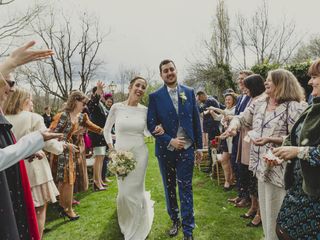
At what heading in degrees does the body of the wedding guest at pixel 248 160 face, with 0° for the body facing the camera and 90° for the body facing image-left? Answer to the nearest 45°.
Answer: approximately 90°

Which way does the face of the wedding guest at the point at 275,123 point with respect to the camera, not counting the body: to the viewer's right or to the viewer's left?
to the viewer's left

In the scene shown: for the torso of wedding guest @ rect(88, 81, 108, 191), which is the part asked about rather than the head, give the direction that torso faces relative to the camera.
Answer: to the viewer's right

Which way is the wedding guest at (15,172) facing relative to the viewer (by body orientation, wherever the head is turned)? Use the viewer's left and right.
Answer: facing to the right of the viewer

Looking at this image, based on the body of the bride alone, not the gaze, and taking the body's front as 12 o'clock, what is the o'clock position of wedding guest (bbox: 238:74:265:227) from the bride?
The wedding guest is roughly at 9 o'clock from the bride.

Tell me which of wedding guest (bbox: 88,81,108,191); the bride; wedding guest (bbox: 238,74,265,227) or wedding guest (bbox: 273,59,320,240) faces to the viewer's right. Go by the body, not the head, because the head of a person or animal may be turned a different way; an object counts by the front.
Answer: wedding guest (bbox: 88,81,108,191)
